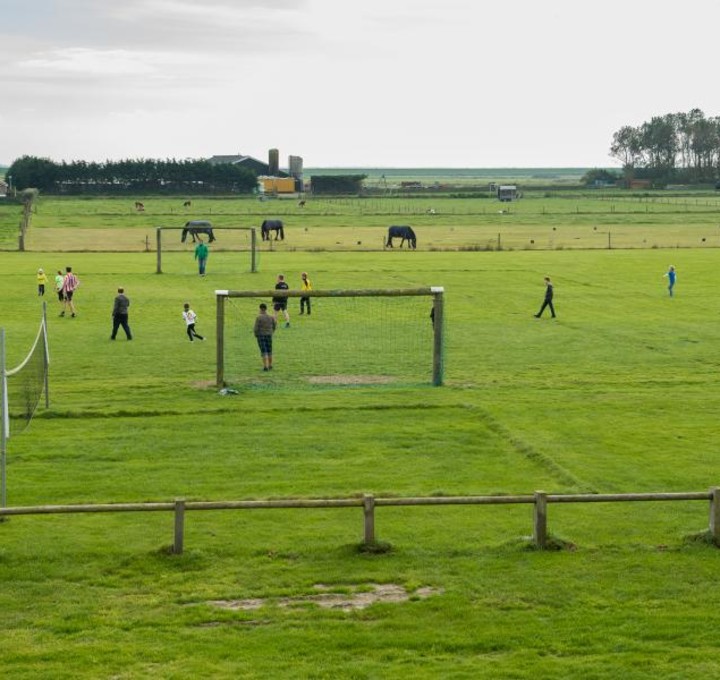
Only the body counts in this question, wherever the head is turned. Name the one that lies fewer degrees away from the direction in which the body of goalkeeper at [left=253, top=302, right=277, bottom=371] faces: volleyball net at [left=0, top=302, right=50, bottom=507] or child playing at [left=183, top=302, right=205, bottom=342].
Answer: the child playing

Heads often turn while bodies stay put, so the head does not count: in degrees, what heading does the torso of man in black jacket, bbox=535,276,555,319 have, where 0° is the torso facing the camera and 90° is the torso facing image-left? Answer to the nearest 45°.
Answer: approximately 90°

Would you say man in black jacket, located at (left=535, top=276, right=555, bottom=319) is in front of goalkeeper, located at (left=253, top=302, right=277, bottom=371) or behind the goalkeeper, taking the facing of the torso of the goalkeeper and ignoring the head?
in front

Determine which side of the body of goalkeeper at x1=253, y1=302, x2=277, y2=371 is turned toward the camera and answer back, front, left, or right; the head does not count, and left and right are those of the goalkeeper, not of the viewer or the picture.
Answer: back

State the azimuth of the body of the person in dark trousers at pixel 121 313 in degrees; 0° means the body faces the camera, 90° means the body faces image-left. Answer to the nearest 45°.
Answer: approximately 180°

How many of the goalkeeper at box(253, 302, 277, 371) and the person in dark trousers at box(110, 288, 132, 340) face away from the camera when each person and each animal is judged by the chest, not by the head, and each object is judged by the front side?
2

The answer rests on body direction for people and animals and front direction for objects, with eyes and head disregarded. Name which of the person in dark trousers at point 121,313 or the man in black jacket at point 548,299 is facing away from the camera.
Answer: the person in dark trousers

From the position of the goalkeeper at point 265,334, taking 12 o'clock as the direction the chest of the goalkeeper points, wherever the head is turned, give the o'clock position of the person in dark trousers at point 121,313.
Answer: The person in dark trousers is roughly at 11 o'clock from the goalkeeper.

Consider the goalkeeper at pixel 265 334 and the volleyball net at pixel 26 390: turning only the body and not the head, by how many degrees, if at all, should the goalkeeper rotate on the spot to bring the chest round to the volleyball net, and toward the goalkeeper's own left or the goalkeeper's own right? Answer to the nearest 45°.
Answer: approximately 135° to the goalkeeper's own left

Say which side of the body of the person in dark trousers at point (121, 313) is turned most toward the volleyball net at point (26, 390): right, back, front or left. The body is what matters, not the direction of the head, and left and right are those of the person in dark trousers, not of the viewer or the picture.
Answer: back

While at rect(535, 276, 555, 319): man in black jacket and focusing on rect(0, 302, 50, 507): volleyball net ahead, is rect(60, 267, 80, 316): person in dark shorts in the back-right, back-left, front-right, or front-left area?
front-right

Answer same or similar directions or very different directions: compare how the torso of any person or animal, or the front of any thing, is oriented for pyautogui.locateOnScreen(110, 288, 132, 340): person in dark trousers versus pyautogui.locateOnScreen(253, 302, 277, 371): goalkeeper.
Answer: same or similar directions
